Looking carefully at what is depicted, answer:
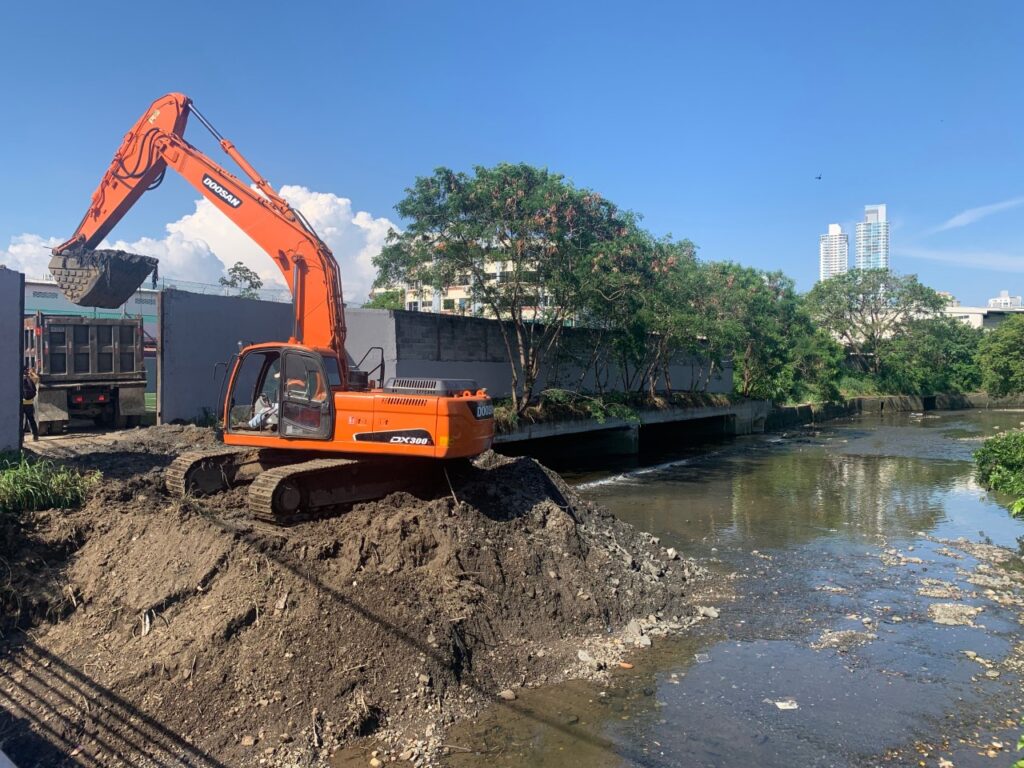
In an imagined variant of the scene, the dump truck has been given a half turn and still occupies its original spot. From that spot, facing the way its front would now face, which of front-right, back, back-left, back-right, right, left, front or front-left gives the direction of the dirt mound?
front

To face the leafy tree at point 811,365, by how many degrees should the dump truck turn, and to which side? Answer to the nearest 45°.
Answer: approximately 90° to its right

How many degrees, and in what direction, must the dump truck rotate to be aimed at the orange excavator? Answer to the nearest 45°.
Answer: approximately 180°

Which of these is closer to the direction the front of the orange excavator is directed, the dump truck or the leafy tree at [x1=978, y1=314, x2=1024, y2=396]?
the dump truck

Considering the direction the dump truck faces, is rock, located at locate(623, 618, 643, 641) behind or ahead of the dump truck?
behind

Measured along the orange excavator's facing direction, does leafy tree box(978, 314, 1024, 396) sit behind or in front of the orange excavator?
behind

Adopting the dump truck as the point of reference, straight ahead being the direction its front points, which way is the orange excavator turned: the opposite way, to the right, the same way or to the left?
to the left

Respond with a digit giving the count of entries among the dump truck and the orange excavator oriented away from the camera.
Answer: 1

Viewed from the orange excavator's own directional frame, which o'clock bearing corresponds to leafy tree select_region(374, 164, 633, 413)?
The leafy tree is roughly at 4 o'clock from the orange excavator.

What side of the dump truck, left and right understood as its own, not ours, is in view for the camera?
back

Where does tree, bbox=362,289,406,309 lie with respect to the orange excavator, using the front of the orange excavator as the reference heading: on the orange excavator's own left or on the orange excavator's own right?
on the orange excavator's own right

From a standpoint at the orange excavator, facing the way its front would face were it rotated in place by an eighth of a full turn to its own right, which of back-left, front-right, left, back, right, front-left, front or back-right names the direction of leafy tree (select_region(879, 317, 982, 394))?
right

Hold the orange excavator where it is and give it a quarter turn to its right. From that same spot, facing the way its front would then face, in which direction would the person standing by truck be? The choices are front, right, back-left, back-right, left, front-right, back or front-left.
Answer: front-left

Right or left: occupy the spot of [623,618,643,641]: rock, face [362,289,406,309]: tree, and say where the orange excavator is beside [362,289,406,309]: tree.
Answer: left

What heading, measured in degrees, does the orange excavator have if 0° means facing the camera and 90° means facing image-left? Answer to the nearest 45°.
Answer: approximately 90°

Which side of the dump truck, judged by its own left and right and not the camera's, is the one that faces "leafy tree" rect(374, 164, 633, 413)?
right
